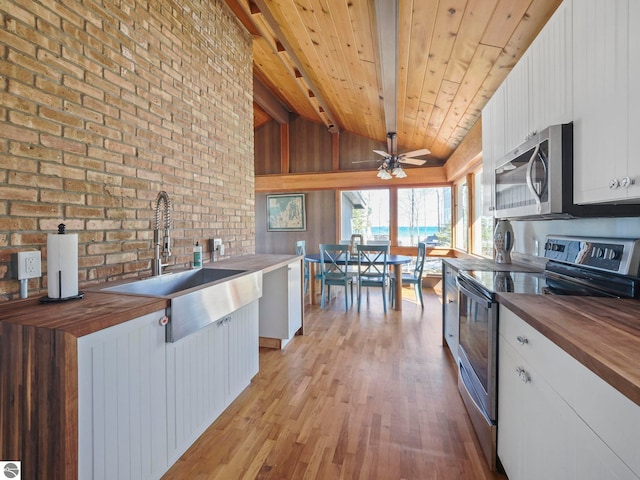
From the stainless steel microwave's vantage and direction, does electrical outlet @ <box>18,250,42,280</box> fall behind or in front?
in front

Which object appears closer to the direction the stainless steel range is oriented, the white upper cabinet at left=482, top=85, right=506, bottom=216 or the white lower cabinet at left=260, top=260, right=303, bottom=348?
the white lower cabinet

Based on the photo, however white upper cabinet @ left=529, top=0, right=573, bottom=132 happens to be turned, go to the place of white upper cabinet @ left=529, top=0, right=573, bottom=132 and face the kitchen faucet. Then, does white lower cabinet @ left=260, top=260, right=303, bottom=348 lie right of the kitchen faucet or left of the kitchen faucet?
right

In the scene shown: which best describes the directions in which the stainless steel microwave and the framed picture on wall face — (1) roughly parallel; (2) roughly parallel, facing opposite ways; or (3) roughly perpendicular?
roughly perpendicular

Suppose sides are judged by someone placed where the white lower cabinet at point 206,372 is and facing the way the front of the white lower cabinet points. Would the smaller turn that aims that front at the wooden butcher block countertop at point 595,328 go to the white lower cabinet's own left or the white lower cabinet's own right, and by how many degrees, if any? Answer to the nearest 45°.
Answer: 0° — it already faces it

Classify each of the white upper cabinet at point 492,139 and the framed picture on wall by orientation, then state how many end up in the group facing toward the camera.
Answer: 1

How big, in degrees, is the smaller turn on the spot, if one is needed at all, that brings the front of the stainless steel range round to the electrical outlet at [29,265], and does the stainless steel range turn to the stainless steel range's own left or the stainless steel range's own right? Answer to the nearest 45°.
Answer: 0° — it already faces it

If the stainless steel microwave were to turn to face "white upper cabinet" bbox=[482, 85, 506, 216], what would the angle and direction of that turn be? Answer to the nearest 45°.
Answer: approximately 135° to its right

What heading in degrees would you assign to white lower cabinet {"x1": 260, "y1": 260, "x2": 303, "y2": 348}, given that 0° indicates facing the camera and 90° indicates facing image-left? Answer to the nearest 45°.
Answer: approximately 315°

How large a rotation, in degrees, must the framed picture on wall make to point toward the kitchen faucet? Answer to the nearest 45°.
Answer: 0° — it already faces it

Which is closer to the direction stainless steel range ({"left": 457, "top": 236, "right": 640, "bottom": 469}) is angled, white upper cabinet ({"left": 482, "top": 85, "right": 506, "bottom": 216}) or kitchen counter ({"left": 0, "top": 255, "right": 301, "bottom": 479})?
the kitchen counter

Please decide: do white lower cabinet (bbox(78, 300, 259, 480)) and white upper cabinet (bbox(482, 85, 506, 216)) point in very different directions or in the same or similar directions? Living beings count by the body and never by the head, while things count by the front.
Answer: very different directions

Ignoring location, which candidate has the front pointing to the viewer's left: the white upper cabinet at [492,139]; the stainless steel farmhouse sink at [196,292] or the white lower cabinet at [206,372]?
the white upper cabinet

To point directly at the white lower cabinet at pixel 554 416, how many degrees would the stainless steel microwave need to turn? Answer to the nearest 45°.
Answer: approximately 45° to its left

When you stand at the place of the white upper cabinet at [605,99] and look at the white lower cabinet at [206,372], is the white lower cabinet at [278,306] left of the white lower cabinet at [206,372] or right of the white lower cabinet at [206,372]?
right
